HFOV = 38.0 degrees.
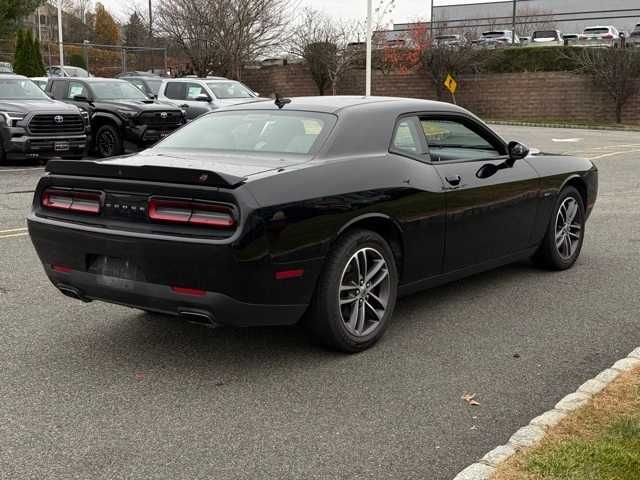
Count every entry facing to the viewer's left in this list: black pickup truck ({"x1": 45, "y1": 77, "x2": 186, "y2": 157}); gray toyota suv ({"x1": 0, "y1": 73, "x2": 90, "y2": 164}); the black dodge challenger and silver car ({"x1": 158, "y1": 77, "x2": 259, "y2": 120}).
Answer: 0

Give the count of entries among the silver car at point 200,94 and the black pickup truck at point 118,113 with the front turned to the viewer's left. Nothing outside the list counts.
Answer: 0

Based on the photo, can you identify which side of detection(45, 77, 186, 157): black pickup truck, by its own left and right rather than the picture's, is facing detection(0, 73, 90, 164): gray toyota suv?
right

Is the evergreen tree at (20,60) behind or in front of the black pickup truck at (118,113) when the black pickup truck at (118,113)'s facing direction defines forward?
behind

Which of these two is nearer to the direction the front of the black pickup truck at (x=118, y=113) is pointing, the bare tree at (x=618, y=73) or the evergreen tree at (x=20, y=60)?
the bare tree

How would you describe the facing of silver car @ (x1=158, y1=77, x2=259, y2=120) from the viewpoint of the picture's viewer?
facing the viewer and to the right of the viewer

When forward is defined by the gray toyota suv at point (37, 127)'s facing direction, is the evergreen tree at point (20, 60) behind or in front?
behind

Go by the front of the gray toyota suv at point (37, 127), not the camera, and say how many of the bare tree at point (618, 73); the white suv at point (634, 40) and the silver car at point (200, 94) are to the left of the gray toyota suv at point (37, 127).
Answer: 3

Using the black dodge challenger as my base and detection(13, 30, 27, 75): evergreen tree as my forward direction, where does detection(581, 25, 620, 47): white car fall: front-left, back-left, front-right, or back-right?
front-right

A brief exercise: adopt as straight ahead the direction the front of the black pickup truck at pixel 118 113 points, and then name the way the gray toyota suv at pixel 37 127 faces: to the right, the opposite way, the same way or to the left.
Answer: the same way

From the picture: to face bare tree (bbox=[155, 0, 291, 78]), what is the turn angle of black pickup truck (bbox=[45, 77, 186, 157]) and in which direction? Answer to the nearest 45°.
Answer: approximately 135° to its left

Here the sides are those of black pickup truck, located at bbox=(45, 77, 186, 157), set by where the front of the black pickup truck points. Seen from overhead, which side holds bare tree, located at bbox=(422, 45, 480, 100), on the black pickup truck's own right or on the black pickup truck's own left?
on the black pickup truck's own left

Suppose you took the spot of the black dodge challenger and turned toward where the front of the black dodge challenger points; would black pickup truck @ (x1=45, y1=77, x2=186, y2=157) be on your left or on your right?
on your left

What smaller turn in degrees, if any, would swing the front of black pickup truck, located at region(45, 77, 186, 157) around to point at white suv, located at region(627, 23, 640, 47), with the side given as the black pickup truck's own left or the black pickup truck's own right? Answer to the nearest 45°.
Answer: approximately 90° to the black pickup truck's own left

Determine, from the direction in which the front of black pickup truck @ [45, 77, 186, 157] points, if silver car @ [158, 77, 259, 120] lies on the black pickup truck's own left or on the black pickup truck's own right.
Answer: on the black pickup truck's own left

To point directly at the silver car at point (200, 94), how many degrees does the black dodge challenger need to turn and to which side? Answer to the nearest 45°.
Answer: approximately 45° to its left
